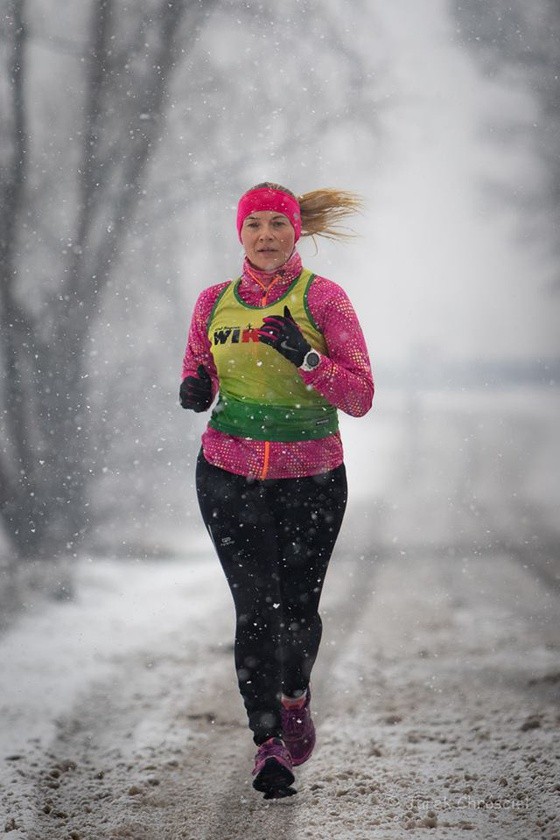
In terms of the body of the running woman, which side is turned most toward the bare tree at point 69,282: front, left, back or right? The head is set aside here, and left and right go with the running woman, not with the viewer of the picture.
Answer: back

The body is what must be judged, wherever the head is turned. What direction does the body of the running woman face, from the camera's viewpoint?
toward the camera
